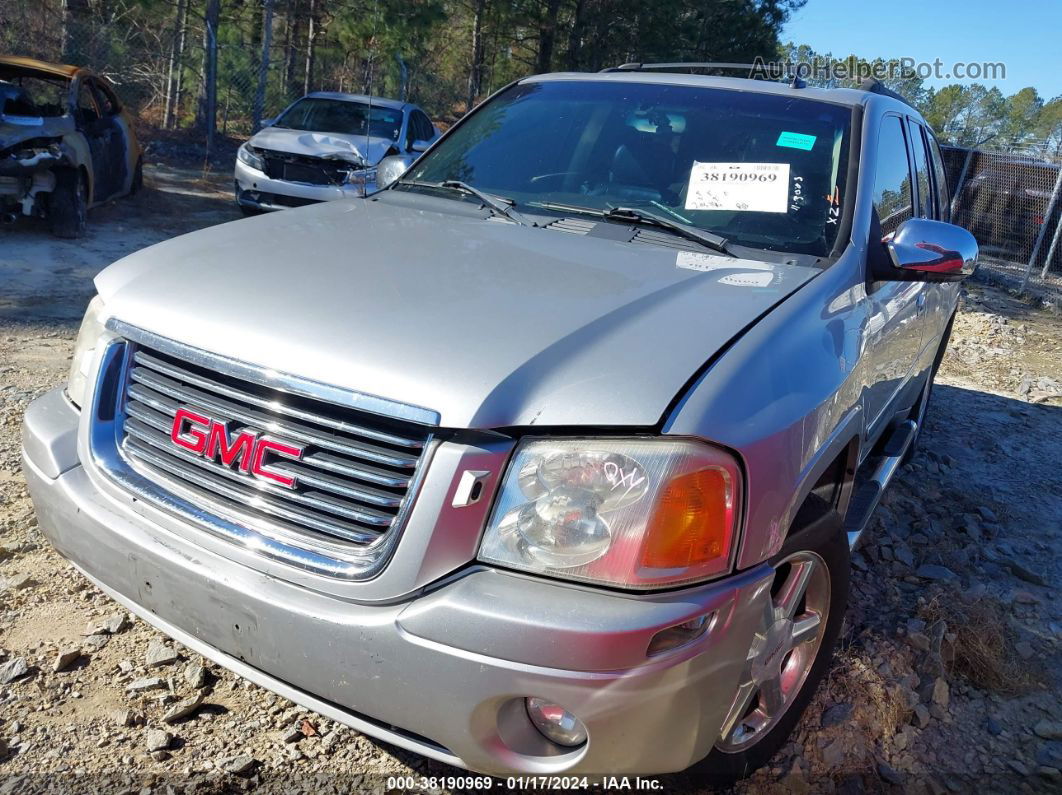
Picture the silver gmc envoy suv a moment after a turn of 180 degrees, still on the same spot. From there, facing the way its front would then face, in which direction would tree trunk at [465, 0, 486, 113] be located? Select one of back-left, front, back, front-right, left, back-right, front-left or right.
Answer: front-left

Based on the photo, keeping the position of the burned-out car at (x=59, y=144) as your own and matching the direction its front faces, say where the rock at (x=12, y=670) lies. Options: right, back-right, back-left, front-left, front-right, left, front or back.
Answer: front-left

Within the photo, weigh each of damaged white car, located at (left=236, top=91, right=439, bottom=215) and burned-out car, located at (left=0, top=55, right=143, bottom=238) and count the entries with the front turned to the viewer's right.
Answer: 0

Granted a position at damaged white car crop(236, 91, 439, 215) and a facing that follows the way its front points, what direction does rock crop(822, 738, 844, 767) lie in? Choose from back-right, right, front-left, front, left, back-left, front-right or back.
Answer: front-left

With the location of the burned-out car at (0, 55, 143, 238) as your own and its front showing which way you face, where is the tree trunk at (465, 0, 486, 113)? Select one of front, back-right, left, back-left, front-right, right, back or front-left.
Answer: back

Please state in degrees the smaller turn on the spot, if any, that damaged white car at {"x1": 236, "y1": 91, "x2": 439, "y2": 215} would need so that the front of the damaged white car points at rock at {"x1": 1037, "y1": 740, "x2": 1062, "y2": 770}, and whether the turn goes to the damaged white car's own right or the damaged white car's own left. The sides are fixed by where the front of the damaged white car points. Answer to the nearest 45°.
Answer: approximately 45° to the damaged white car's own left

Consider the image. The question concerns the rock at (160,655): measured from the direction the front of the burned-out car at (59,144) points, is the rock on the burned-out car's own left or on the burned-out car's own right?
on the burned-out car's own left

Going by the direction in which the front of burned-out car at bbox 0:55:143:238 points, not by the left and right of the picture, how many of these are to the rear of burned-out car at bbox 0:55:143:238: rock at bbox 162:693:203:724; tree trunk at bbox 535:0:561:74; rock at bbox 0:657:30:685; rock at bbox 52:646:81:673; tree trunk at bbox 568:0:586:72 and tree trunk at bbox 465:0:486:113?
3

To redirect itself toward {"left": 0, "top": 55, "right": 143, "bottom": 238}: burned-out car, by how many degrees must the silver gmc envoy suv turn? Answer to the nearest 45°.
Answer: approximately 90° to its right

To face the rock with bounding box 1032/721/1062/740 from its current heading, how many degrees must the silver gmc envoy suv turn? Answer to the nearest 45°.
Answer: approximately 45° to its left

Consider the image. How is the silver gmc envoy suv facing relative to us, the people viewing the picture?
facing the viewer and to the left of the viewer

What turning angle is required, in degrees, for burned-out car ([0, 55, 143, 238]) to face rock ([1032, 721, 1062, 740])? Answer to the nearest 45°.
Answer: approximately 45° to its left

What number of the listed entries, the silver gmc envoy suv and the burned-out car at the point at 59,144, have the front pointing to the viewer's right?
0
